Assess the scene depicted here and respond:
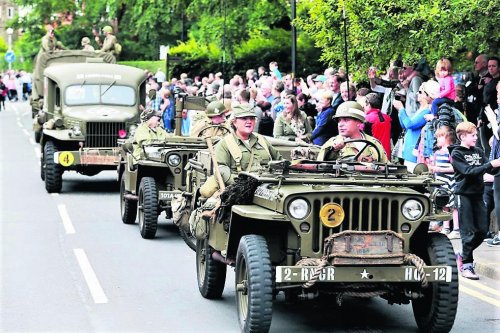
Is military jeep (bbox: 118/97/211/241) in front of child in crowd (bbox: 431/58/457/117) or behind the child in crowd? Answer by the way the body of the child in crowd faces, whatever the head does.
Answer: in front

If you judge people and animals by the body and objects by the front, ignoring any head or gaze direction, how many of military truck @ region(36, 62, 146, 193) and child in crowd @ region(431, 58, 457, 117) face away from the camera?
0

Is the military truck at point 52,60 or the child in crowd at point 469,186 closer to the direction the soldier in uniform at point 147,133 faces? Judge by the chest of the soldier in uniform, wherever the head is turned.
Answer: the child in crowd

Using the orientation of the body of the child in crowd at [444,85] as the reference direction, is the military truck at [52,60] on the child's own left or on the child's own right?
on the child's own right

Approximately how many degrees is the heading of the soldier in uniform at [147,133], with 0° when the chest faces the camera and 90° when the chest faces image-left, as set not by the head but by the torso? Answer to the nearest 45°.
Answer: approximately 315°

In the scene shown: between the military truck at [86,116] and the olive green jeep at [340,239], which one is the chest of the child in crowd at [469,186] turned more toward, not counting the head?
the olive green jeep

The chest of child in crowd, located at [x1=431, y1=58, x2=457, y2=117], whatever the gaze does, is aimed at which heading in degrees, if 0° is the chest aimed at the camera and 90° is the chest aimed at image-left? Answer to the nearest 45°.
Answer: approximately 45°

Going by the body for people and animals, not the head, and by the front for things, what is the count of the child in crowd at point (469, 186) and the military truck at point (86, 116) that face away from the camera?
0

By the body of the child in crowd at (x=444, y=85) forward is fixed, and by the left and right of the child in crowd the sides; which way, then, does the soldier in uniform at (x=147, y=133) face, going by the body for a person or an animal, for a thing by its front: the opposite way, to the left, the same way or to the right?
to the left
